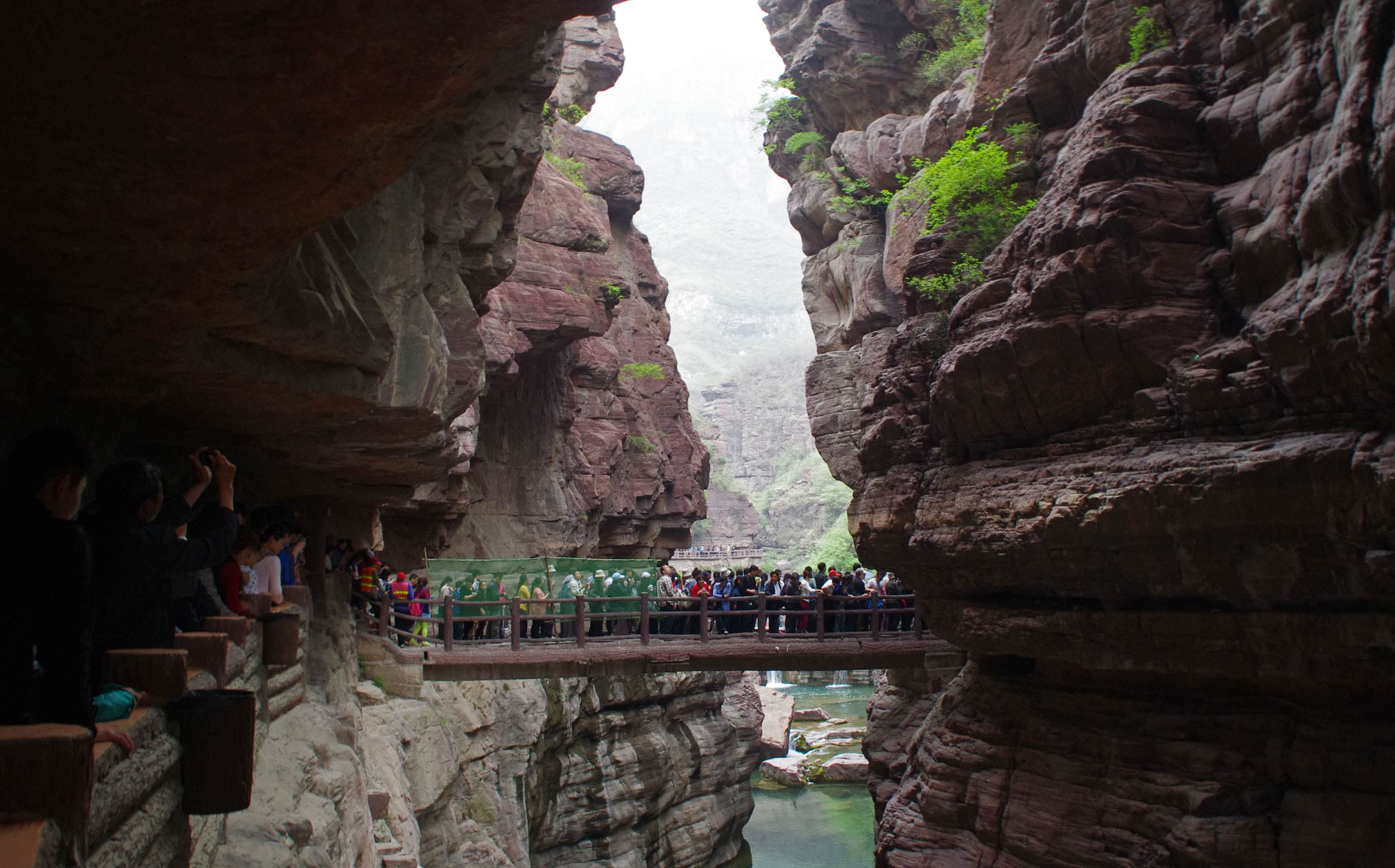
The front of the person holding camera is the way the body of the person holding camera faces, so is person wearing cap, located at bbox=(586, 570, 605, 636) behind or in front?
in front

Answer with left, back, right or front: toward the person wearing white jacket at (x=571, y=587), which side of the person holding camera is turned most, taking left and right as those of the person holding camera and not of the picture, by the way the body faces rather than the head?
front

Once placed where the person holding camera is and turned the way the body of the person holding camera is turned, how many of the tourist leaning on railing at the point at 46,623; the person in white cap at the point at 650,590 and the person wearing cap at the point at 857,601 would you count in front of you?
2

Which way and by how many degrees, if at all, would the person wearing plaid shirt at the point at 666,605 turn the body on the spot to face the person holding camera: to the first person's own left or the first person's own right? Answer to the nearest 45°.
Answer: approximately 90° to the first person's own right

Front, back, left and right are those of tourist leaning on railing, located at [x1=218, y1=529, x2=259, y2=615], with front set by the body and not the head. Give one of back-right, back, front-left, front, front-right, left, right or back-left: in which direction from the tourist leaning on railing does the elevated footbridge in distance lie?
front-left

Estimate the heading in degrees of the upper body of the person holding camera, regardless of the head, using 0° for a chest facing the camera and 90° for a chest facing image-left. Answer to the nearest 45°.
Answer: approximately 225°

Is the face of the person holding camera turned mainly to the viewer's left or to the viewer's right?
to the viewer's right

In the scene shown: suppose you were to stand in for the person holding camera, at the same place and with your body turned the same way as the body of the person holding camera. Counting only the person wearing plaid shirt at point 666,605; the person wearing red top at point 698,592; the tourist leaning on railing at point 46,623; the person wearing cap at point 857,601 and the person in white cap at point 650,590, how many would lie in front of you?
4

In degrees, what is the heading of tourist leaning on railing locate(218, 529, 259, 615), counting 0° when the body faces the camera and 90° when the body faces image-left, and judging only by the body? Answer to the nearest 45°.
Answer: approximately 270°

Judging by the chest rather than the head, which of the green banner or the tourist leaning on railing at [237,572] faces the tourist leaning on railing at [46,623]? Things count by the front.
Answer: the green banner

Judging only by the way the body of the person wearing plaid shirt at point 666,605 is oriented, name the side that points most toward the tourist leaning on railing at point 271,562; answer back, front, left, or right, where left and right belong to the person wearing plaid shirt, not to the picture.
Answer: right
